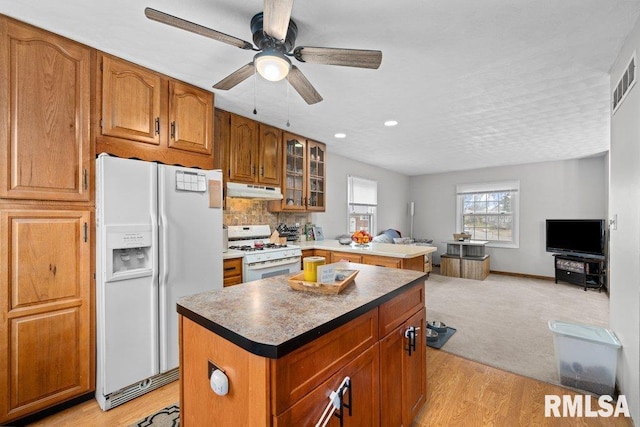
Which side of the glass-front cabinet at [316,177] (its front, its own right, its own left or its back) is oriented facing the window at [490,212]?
left

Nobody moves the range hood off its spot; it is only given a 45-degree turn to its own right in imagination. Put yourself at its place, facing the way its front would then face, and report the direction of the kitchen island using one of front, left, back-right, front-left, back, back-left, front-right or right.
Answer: front

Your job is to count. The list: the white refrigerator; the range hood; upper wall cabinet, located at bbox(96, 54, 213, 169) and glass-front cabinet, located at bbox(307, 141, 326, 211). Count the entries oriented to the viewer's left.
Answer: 0

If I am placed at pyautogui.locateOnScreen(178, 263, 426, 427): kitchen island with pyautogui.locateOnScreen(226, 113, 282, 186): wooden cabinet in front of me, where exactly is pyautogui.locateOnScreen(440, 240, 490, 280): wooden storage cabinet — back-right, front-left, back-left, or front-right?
front-right

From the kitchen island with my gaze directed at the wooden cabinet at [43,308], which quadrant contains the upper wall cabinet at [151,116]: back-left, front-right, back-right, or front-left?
front-right

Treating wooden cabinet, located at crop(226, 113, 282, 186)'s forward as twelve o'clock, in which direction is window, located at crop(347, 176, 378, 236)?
The window is roughly at 9 o'clock from the wooden cabinet.

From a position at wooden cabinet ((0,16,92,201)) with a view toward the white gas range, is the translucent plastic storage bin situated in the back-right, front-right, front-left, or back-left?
front-right

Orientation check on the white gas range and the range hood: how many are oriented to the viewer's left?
0

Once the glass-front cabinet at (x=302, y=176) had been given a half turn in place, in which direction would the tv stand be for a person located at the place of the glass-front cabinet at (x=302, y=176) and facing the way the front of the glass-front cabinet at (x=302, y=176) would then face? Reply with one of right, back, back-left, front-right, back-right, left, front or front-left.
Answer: back-right

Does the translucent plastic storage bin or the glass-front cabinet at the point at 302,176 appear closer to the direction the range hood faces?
the translucent plastic storage bin

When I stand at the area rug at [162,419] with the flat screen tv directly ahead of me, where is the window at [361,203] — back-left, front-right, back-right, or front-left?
front-left

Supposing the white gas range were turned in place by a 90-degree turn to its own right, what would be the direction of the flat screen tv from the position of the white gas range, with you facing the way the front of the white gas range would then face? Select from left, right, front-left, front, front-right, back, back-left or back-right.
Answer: back-left

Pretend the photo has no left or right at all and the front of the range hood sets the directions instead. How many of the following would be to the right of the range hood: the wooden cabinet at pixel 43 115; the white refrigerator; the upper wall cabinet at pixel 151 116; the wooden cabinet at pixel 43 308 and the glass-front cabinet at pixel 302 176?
4

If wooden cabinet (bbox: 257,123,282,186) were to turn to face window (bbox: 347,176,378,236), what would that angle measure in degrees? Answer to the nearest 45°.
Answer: approximately 90° to its left

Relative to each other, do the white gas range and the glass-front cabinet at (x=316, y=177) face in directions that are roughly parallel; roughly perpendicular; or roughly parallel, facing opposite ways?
roughly parallel

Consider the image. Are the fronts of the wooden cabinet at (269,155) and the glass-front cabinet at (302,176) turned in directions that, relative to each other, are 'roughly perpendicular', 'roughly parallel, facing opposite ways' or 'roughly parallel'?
roughly parallel

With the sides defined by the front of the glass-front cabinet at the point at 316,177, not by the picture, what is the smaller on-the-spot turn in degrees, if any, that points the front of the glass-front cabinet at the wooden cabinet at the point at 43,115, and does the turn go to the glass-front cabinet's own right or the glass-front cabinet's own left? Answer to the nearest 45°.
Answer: approximately 90° to the glass-front cabinet's own right

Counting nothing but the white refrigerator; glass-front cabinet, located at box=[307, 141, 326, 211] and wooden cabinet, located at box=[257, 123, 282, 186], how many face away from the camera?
0

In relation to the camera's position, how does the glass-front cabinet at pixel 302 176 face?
facing the viewer and to the right of the viewer
